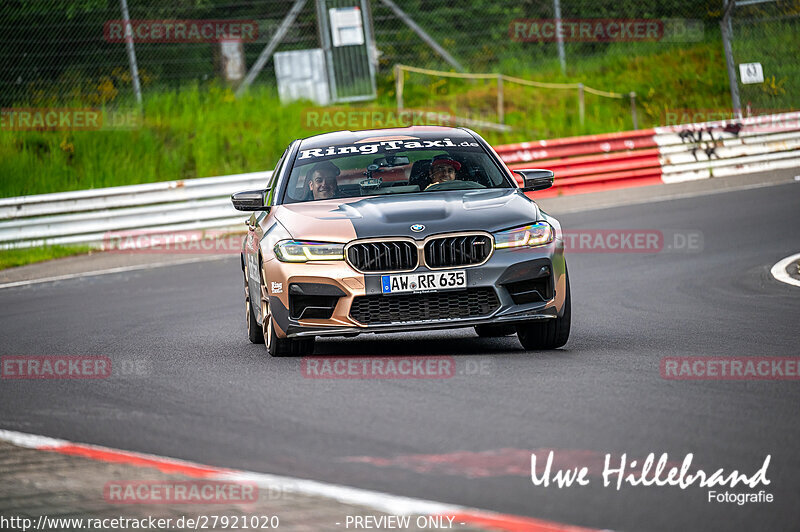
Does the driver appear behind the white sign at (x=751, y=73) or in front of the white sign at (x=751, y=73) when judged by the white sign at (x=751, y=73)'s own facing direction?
in front

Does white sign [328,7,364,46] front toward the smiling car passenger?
yes

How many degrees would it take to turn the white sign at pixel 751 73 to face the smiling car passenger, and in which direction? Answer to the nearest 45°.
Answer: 0° — it already faces them

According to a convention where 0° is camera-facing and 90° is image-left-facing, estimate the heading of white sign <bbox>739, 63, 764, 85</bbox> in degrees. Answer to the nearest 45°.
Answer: approximately 0°

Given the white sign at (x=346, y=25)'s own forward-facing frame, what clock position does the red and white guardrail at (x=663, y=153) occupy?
The red and white guardrail is roughly at 10 o'clock from the white sign.

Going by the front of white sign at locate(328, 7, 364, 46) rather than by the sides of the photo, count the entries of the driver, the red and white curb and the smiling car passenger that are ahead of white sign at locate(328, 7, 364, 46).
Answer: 3

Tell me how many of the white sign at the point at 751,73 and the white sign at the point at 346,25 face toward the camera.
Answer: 2

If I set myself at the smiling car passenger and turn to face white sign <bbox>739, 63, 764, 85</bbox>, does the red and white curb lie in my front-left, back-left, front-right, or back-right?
back-right

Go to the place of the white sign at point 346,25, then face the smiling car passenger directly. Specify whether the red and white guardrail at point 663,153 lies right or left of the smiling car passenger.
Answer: left

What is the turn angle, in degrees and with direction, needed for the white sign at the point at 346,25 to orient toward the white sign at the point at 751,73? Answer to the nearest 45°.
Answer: approximately 90° to its left

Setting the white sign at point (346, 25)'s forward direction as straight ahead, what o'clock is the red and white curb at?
The red and white curb is roughly at 12 o'clock from the white sign.

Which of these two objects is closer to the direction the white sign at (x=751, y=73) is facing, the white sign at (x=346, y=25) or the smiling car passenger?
the smiling car passenger

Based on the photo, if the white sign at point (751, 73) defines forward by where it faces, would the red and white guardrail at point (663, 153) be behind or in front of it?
in front

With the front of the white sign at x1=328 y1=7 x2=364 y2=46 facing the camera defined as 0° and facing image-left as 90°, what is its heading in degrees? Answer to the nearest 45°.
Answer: approximately 0°
